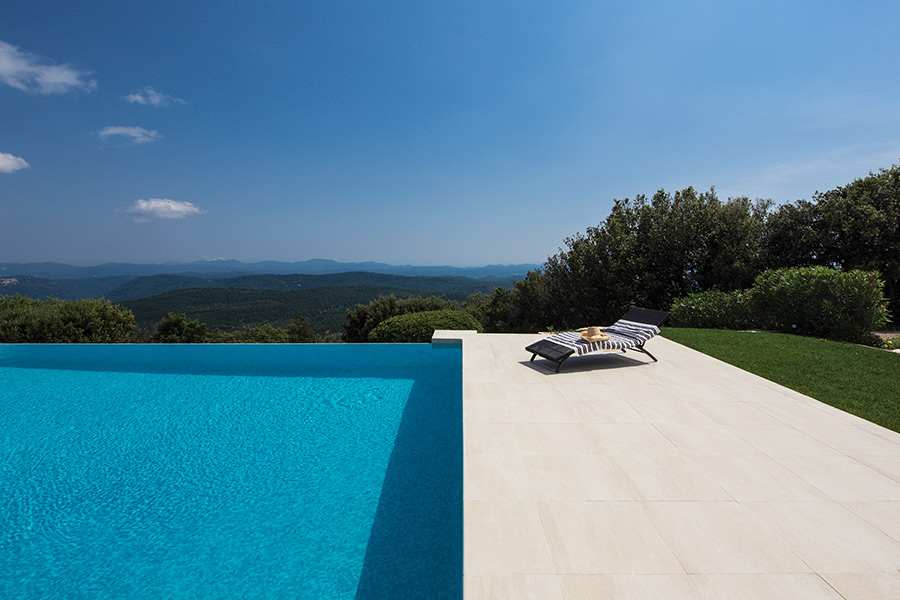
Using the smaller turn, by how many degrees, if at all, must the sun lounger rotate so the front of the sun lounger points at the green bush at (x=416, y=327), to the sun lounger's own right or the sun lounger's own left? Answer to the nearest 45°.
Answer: approximately 90° to the sun lounger's own right

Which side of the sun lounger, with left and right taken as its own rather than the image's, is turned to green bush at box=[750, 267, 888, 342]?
back

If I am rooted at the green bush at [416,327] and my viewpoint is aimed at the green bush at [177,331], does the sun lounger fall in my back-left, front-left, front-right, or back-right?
back-left

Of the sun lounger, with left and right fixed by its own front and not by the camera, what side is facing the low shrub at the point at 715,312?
back

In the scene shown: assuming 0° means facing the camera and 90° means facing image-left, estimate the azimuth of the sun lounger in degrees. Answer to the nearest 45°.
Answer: approximately 45°

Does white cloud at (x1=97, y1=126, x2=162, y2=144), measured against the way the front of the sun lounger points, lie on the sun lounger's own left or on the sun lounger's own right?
on the sun lounger's own right

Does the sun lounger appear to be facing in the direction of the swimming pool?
yes

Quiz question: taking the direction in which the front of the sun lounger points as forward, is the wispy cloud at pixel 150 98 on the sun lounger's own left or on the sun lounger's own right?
on the sun lounger's own right
